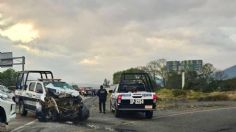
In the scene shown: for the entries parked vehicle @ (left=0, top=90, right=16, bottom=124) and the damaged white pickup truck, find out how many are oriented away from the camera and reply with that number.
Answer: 0

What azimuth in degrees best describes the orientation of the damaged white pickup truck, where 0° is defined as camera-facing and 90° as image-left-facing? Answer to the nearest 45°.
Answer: approximately 315°

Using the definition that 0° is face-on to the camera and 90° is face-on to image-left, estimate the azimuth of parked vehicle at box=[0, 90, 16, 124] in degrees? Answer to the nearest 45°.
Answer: approximately 315°

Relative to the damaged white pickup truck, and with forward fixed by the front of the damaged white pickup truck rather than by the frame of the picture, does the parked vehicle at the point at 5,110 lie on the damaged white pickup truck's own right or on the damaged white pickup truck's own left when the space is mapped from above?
on the damaged white pickup truck's own right
